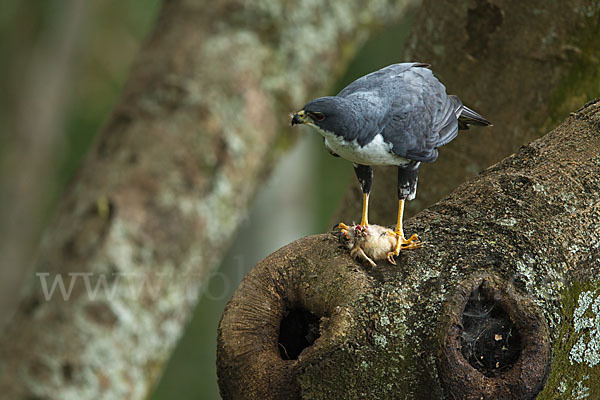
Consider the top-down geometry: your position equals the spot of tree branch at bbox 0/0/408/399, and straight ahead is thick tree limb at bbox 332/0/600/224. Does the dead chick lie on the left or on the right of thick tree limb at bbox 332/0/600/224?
right

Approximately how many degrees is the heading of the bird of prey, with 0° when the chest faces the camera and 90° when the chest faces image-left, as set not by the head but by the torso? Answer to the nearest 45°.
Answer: approximately 45°

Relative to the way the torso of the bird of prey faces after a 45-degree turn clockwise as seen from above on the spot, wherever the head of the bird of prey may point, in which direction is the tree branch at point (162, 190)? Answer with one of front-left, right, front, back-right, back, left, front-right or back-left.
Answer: front-right
